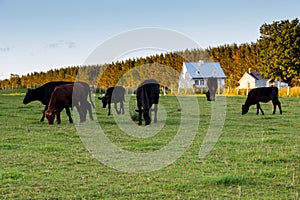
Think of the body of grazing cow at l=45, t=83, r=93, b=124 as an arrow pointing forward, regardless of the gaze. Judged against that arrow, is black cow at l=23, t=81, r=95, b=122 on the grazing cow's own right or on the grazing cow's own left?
on the grazing cow's own right

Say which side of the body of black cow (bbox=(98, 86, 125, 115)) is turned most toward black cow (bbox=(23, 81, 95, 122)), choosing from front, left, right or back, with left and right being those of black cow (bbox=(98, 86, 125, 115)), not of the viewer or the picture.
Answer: front

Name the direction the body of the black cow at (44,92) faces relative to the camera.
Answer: to the viewer's left

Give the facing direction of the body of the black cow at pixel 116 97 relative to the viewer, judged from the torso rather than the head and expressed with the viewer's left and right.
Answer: facing the viewer and to the left of the viewer

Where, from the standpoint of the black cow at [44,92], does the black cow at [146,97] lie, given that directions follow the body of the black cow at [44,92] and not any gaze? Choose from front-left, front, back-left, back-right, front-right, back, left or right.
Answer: back-left

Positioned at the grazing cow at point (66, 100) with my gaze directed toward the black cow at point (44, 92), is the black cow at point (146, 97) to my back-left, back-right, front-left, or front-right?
back-right

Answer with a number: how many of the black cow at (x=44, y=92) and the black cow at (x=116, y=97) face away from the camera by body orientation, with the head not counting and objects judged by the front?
0

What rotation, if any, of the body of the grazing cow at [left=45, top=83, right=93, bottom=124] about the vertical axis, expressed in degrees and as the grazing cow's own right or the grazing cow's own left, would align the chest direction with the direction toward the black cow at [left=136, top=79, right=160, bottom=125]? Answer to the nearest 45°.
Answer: approximately 135° to the grazing cow's own left
